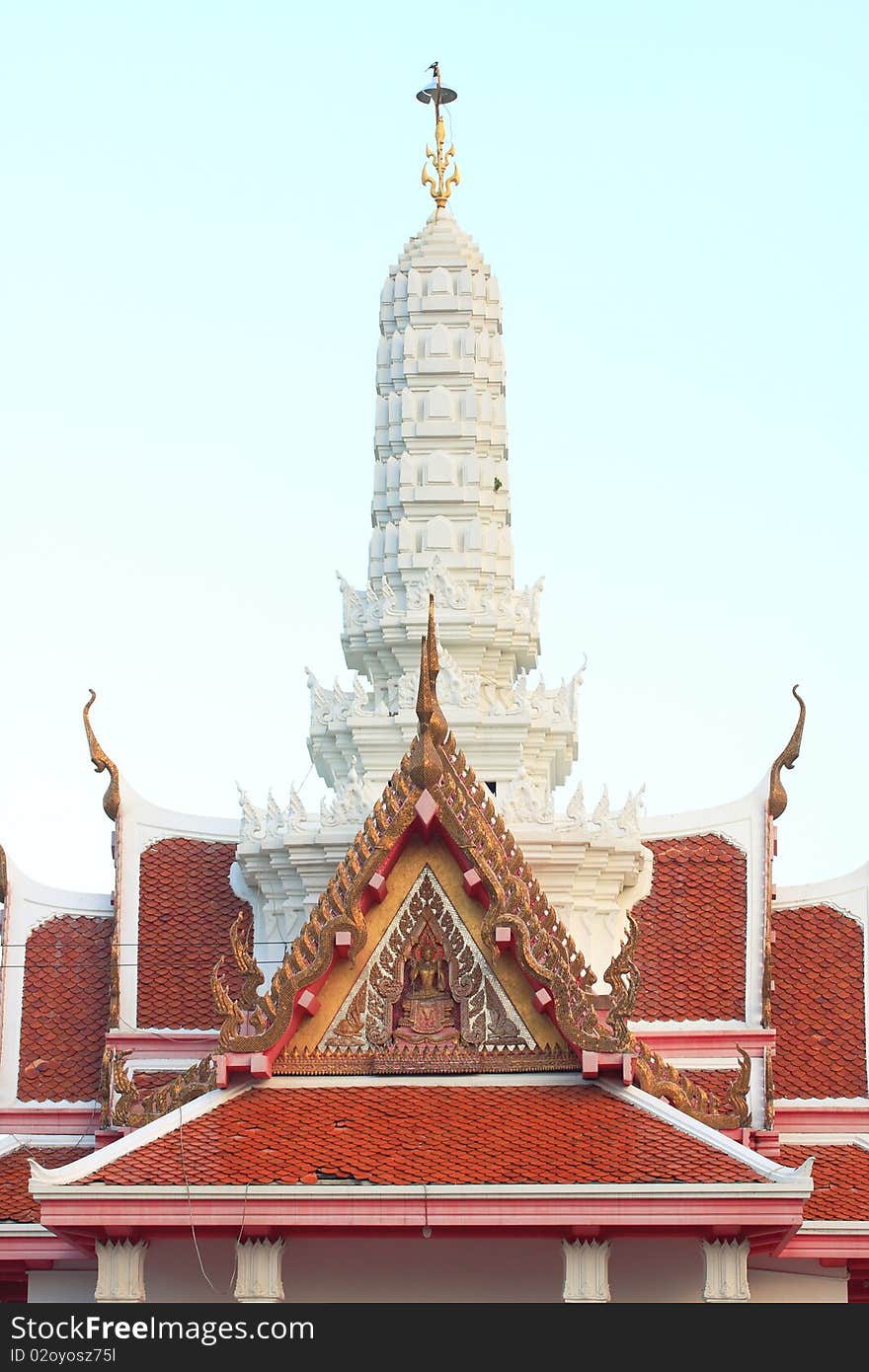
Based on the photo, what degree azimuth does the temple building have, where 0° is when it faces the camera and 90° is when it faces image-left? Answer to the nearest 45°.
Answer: approximately 0°
